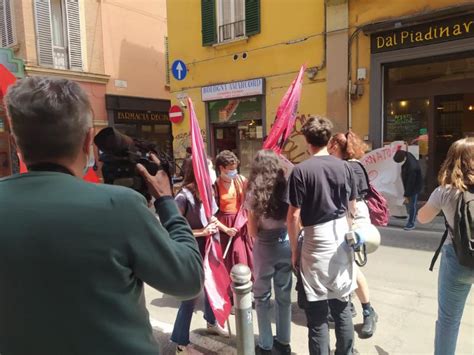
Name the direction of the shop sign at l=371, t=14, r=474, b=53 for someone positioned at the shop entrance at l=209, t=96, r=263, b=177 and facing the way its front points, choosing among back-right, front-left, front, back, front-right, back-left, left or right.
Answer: front-left

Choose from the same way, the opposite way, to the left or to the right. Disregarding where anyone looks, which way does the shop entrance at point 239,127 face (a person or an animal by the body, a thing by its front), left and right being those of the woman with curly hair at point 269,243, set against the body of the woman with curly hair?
the opposite way

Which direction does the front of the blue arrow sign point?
toward the camera

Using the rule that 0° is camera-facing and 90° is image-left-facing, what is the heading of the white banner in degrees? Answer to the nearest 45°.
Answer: approximately 0°

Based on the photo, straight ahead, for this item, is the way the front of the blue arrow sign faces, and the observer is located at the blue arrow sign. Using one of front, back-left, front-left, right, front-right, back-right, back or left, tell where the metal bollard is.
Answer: front

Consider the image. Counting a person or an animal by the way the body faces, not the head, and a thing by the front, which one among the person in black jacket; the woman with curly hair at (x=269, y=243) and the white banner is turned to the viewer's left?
the person in black jacket

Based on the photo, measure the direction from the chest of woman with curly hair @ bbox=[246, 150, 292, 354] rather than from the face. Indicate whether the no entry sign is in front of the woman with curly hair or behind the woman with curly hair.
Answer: in front

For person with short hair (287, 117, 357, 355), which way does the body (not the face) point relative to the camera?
away from the camera

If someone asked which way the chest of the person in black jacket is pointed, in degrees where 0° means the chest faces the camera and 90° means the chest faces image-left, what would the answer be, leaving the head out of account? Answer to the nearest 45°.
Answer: approximately 90°

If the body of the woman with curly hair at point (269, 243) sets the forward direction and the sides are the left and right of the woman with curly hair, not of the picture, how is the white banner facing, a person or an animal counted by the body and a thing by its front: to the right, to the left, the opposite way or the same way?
the opposite way

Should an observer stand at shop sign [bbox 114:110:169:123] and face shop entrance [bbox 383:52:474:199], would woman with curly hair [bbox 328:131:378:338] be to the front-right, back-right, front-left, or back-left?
front-right

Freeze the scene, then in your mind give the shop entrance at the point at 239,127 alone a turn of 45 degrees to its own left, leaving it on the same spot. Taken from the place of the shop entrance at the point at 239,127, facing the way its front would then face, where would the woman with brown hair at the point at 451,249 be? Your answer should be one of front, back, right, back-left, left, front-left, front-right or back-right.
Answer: front-right

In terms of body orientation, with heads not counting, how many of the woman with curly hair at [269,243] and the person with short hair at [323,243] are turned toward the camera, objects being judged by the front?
0

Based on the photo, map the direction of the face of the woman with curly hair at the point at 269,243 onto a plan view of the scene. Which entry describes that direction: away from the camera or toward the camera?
away from the camera

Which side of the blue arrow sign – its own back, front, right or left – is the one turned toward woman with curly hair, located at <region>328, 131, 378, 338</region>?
front

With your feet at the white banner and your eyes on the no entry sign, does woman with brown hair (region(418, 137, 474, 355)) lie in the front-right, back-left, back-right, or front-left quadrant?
back-left

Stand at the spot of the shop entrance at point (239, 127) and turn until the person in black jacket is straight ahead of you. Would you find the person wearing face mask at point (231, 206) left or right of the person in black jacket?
right
